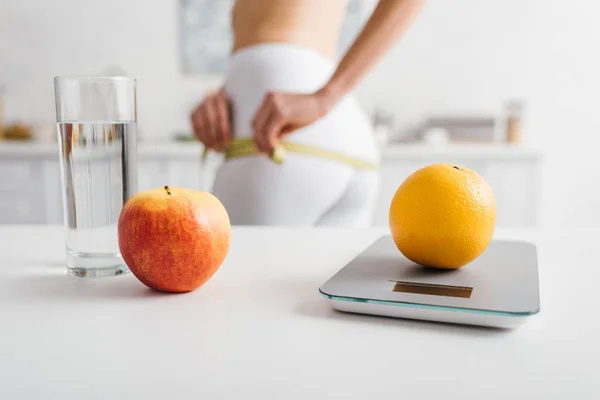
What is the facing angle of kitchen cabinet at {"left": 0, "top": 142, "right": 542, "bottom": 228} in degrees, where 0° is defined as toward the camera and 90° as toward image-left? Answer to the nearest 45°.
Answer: approximately 0°

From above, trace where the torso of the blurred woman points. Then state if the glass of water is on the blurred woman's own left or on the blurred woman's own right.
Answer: on the blurred woman's own left

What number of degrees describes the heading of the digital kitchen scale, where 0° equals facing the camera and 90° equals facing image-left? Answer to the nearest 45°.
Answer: approximately 0°

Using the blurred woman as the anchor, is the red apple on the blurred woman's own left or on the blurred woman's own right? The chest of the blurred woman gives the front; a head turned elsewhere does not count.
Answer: on the blurred woman's own left

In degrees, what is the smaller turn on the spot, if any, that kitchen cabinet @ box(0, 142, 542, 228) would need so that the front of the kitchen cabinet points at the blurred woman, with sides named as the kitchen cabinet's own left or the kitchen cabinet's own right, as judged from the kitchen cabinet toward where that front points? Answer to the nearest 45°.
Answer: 0° — it already faces them

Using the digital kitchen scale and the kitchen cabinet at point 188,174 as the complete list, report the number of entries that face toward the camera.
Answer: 2

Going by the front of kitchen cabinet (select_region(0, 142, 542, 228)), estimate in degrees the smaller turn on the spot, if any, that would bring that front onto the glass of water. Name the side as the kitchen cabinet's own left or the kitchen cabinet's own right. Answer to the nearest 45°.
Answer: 0° — it already faces it
